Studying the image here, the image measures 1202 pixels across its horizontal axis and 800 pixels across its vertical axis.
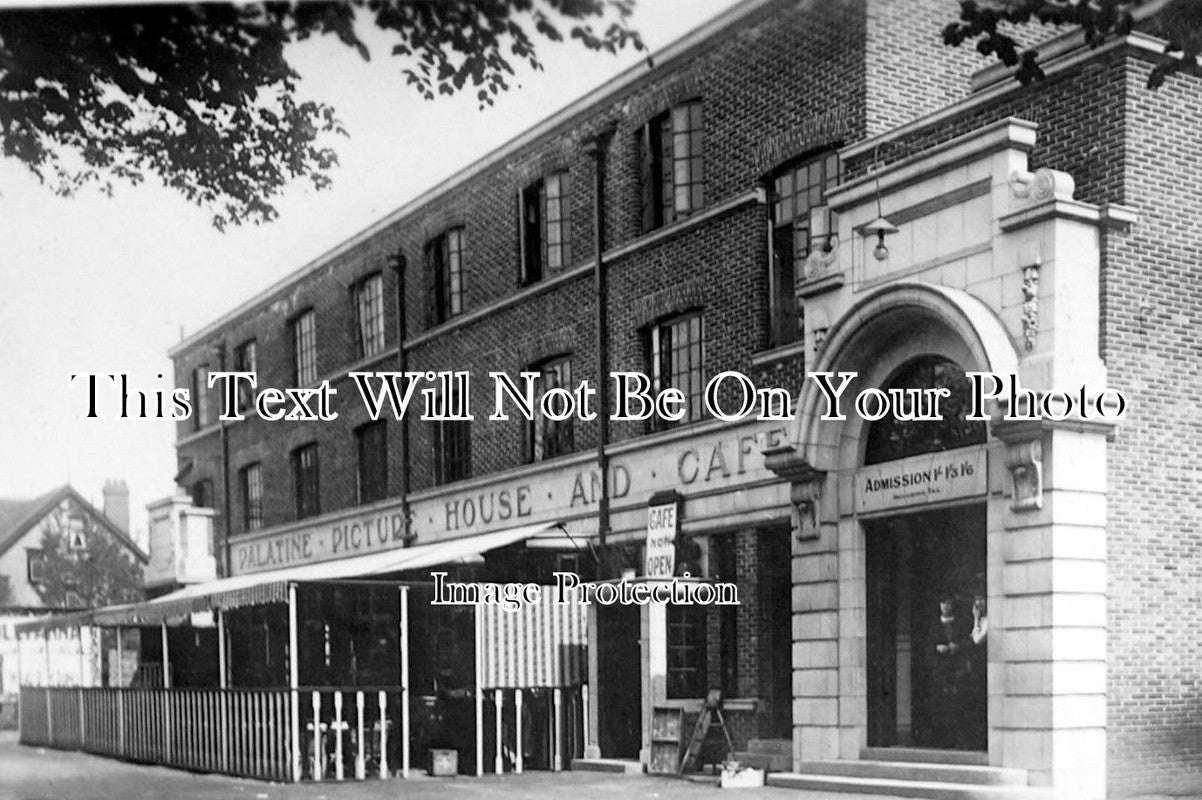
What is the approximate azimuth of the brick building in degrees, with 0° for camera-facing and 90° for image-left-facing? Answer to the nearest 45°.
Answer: approximately 45°
